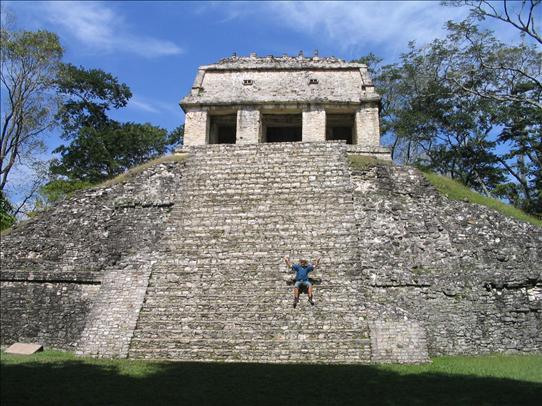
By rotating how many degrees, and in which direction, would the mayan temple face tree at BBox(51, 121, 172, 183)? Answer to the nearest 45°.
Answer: approximately 135° to its right

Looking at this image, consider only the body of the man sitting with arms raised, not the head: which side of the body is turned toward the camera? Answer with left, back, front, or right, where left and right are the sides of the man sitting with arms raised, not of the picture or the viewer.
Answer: front

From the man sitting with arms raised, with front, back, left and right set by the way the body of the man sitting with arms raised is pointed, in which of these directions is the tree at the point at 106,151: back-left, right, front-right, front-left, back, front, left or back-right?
back-right
